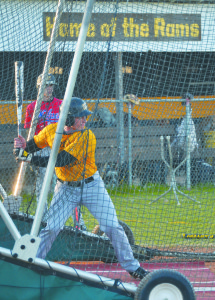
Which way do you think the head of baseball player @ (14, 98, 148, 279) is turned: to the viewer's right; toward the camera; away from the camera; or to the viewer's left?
to the viewer's right

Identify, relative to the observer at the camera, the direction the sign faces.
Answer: facing the viewer

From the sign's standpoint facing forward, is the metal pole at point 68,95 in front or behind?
in front
